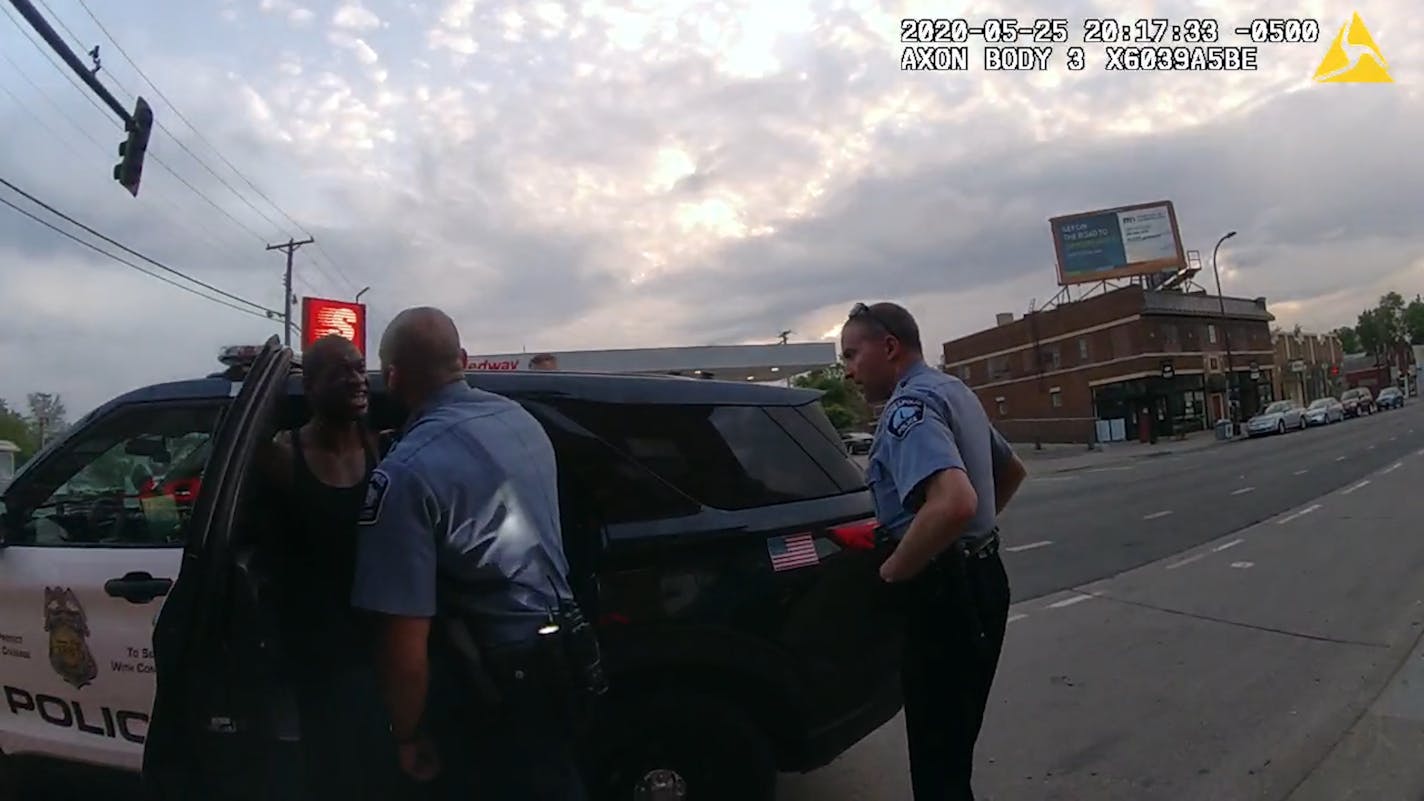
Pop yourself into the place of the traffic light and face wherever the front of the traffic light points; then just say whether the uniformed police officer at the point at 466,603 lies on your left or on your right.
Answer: on your left

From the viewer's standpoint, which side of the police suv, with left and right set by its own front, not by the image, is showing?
left

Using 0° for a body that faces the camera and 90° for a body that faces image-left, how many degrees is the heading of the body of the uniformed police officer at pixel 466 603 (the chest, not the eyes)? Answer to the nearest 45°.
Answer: approximately 135°

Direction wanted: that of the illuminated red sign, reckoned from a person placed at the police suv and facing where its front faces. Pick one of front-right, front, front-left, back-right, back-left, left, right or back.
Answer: right

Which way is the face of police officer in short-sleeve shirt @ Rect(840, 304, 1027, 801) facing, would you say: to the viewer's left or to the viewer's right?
to the viewer's left

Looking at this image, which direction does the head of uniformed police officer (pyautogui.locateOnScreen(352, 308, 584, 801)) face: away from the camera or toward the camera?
away from the camera
